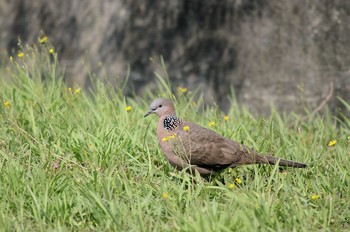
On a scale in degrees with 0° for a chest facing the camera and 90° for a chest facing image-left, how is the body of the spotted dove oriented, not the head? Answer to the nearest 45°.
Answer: approximately 90°
